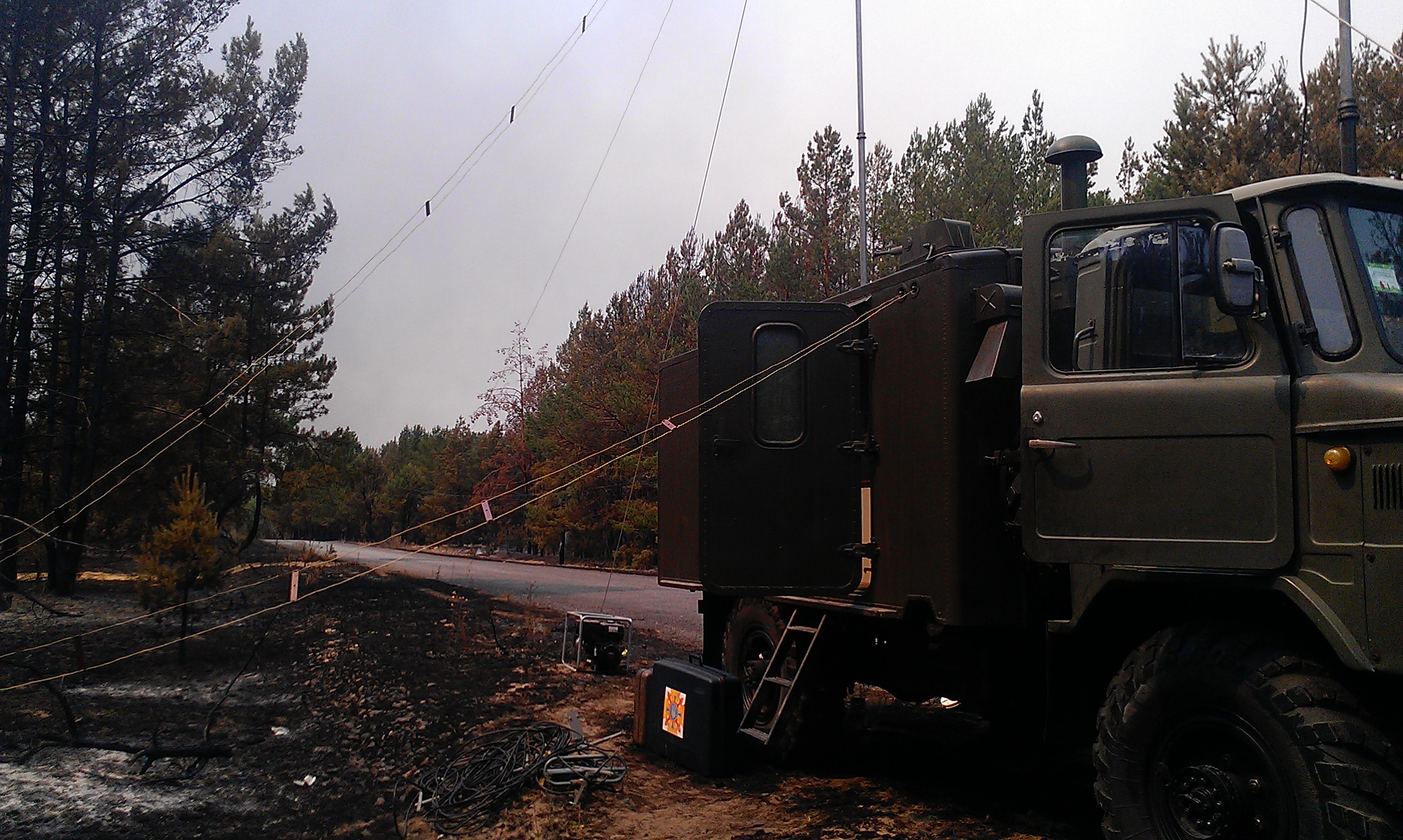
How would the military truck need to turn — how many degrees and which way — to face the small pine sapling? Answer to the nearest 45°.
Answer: approximately 180°

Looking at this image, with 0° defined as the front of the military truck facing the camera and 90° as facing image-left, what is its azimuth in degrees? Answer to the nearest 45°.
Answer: approximately 315°
